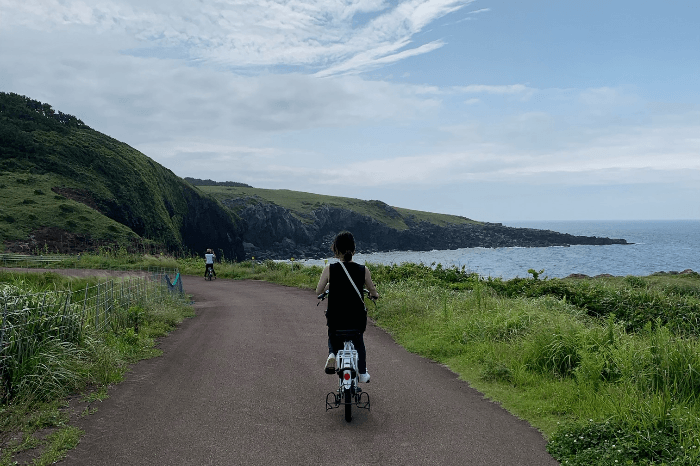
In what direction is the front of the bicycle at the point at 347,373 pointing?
away from the camera

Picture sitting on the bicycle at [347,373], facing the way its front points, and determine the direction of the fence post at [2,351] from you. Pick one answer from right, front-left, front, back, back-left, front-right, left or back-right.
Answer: left

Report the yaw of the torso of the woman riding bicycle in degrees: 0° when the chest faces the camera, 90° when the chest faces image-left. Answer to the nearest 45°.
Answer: approximately 180°

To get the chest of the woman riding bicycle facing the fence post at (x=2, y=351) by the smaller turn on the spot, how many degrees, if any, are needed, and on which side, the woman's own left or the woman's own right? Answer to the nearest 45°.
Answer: approximately 90° to the woman's own left

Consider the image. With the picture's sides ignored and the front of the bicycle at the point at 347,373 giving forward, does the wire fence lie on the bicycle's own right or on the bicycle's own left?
on the bicycle's own left

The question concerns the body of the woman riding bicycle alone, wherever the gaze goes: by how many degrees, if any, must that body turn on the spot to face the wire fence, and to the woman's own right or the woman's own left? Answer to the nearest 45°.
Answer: approximately 90° to the woman's own left

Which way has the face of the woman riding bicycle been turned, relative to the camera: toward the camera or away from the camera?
away from the camera
